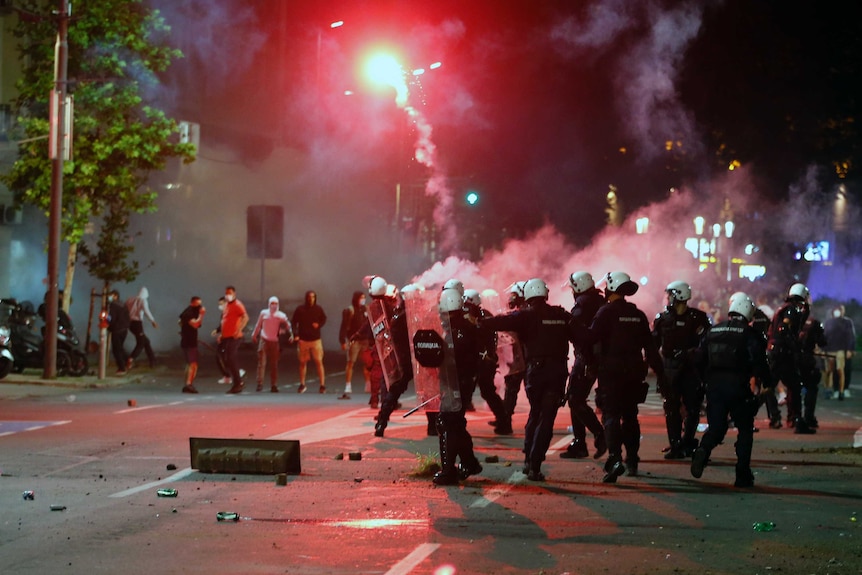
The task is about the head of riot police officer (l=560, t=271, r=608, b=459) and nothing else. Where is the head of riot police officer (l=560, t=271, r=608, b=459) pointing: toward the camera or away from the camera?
away from the camera

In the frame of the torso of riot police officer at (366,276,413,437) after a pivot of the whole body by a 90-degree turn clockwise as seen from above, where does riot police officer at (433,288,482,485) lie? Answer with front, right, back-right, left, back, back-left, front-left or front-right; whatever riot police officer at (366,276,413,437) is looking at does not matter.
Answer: back

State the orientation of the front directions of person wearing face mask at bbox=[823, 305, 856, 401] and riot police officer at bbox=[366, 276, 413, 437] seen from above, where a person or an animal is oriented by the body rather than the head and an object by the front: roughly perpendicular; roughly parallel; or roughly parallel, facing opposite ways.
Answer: roughly perpendicular

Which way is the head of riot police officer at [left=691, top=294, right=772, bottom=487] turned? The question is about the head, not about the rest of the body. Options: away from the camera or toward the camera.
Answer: away from the camera

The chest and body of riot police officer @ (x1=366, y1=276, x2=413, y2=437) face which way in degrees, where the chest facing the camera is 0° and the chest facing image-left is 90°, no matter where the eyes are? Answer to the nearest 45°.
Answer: approximately 90°

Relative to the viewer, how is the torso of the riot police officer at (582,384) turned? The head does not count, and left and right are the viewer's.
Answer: facing to the left of the viewer

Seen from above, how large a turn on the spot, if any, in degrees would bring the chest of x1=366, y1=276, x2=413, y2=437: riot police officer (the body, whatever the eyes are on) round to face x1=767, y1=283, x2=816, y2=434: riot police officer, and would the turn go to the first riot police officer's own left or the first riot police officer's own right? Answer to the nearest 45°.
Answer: approximately 180°

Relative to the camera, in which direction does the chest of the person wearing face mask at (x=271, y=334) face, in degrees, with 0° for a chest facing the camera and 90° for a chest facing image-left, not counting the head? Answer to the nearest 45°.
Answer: approximately 0°

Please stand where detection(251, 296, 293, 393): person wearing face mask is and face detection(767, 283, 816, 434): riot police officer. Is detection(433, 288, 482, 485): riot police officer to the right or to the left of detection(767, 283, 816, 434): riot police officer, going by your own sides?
right

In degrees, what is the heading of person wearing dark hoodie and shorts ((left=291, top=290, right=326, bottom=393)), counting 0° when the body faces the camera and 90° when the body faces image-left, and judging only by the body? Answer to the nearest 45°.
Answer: approximately 0°
